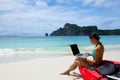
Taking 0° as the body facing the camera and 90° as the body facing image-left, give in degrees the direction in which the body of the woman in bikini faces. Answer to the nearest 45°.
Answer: approximately 90°
